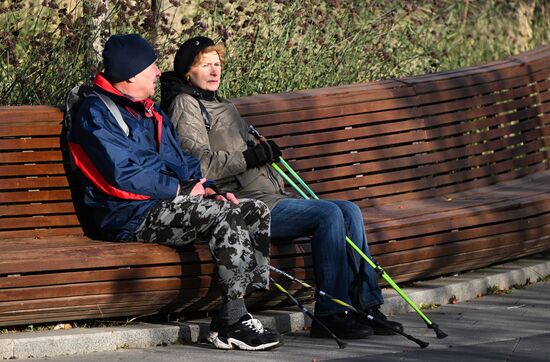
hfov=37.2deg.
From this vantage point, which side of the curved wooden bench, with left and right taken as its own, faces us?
front

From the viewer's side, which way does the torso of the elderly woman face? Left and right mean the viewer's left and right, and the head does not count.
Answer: facing the viewer and to the right of the viewer

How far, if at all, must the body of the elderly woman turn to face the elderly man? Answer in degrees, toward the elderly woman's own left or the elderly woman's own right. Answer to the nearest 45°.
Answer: approximately 90° to the elderly woman's own right

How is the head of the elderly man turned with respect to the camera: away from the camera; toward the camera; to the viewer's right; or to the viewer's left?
to the viewer's right
